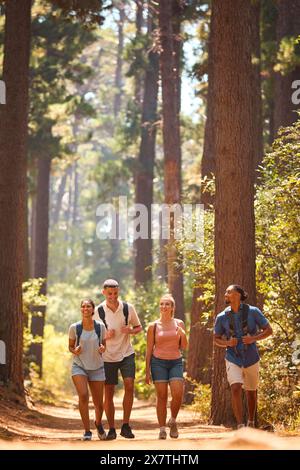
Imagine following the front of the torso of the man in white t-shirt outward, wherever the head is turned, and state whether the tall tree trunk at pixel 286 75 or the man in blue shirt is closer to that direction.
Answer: the man in blue shirt

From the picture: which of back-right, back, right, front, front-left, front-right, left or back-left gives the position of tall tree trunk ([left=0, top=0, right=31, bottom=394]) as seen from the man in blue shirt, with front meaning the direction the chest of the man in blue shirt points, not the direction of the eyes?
back-right

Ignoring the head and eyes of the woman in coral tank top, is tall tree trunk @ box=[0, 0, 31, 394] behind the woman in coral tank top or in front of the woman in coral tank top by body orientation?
behind

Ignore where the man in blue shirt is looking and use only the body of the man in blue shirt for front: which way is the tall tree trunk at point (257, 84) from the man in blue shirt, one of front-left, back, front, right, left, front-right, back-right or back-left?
back

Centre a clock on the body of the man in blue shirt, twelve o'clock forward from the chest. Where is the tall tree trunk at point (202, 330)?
The tall tree trunk is roughly at 6 o'clock from the man in blue shirt.

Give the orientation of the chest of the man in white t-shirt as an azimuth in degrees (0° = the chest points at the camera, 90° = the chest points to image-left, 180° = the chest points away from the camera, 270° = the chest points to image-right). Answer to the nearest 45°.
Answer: approximately 0°

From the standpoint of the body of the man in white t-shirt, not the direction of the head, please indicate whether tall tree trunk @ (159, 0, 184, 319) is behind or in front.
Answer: behind

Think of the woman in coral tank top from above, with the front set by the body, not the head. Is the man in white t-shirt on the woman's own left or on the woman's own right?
on the woman's own right

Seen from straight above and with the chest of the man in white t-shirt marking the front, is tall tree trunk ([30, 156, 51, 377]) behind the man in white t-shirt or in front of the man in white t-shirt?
behind

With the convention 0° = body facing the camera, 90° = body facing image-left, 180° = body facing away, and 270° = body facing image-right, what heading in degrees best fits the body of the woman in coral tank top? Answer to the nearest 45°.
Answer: approximately 0°
